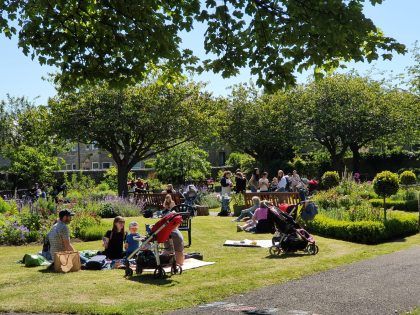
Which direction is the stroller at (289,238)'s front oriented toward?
to the viewer's right

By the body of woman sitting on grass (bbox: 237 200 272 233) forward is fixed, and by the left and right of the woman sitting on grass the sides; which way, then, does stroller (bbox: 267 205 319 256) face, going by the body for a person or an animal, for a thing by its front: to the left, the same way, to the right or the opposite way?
the opposite way
